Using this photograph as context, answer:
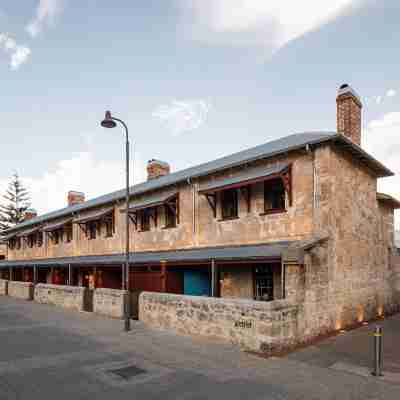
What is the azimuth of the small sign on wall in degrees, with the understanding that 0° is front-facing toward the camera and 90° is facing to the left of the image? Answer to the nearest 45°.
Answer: approximately 45°

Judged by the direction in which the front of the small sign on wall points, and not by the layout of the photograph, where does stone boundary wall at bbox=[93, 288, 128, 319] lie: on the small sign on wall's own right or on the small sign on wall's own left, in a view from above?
on the small sign on wall's own right

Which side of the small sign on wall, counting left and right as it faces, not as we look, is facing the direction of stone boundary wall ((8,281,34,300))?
right

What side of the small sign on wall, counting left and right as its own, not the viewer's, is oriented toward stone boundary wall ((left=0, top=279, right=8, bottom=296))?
right

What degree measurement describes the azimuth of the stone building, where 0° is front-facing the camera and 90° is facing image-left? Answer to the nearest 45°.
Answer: approximately 45°
